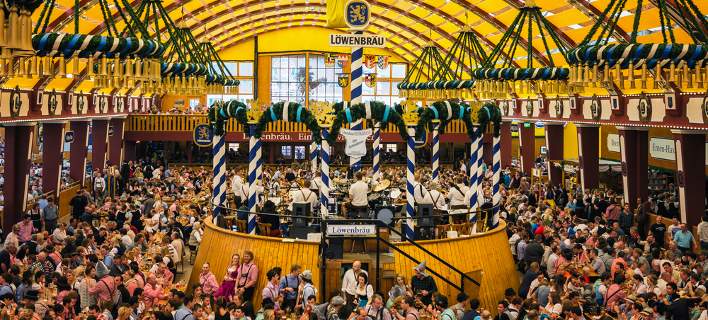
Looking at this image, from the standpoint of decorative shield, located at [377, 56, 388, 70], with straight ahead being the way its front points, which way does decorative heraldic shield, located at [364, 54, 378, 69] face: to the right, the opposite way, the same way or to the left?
the same way

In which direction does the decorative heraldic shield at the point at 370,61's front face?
toward the camera

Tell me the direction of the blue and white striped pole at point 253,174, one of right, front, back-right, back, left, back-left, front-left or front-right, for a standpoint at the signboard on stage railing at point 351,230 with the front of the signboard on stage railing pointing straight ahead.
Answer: back-right

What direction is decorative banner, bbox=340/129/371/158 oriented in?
toward the camera

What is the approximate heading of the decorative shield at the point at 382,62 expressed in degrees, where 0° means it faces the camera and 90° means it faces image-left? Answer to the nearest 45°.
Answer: approximately 0°

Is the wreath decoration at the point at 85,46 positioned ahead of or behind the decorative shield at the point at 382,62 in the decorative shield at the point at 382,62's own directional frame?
ahead

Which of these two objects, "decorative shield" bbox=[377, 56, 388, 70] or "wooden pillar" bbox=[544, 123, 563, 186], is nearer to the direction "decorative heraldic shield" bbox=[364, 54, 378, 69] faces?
the wooden pillar

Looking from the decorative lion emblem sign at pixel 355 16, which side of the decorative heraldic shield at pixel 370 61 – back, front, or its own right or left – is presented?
front

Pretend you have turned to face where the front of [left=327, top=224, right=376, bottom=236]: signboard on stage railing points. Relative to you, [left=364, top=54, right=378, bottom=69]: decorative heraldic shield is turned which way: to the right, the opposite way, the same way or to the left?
the same way

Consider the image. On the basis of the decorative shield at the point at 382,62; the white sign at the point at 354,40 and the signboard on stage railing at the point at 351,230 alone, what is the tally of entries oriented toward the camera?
3

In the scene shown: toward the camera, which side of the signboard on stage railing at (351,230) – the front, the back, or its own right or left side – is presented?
front

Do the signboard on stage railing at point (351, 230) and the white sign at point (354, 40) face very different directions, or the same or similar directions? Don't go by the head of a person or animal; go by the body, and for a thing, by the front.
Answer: same or similar directions
